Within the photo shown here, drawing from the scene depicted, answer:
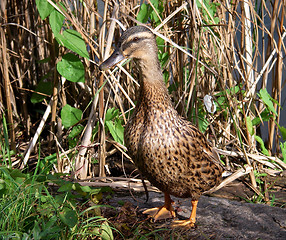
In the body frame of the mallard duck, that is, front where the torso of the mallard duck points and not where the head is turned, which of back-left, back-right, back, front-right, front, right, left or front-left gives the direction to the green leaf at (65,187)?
front-right

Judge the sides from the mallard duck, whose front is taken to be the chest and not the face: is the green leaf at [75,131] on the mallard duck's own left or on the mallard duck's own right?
on the mallard duck's own right

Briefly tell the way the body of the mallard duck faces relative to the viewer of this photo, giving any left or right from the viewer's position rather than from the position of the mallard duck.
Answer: facing the viewer and to the left of the viewer

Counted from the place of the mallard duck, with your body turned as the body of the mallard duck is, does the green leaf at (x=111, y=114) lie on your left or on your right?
on your right

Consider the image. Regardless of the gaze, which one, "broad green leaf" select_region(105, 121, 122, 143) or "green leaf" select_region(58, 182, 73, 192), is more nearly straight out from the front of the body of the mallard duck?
the green leaf
